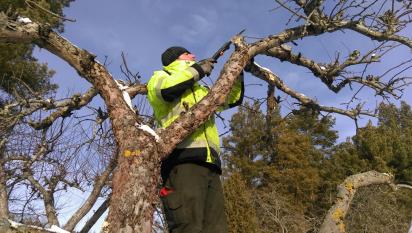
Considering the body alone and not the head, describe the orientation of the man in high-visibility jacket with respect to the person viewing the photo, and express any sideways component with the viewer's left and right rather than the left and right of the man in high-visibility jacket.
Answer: facing the viewer and to the right of the viewer

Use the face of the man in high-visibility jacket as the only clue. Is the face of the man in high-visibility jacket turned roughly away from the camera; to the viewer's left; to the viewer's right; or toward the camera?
to the viewer's right
